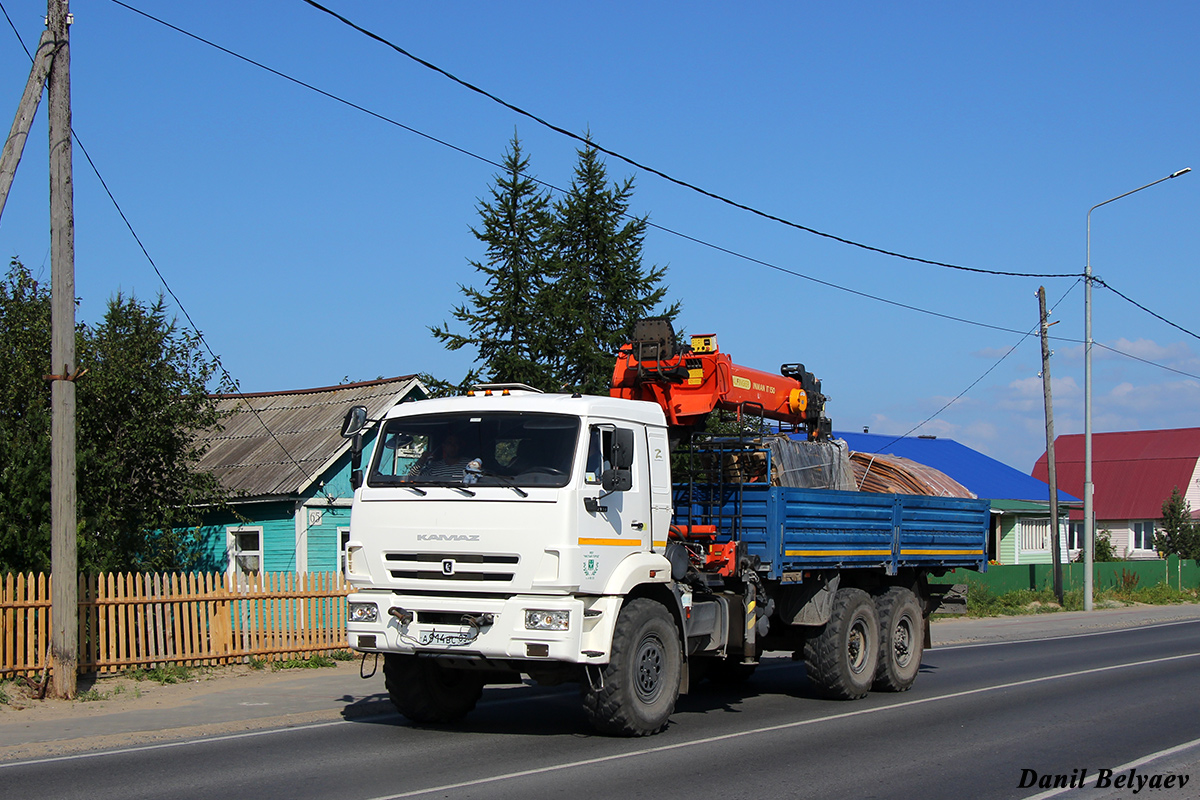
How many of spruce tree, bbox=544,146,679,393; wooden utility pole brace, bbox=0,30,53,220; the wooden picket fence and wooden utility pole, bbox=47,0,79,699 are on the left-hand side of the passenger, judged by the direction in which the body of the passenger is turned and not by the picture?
0

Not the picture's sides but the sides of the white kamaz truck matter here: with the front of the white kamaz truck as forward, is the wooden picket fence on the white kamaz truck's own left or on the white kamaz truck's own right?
on the white kamaz truck's own right

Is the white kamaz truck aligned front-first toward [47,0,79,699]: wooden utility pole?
no

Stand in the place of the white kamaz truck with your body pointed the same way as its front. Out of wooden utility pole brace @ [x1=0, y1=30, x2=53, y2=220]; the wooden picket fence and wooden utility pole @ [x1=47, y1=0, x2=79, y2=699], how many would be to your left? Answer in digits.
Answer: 0

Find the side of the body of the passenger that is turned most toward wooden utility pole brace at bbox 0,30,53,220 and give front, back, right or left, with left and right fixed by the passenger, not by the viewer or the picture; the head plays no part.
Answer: right

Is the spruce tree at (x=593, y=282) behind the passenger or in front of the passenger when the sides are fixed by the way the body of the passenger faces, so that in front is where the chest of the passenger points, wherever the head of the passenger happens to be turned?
behind

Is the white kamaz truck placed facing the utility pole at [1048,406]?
no

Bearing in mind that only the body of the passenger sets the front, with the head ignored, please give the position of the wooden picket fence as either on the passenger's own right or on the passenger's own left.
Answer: on the passenger's own right

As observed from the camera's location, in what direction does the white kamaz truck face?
facing the viewer and to the left of the viewer

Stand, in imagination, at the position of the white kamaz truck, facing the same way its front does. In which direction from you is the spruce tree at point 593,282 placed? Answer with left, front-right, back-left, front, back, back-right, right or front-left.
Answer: back-right

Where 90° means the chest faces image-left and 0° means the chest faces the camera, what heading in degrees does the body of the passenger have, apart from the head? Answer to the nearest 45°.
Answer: approximately 45°

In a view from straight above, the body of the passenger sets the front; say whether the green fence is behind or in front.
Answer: behind
